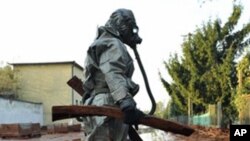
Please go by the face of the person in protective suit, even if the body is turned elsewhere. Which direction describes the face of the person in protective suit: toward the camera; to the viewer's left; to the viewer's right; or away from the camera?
to the viewer's right

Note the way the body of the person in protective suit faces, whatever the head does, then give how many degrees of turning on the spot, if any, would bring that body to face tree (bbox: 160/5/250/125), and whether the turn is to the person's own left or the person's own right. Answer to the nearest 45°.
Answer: approximately 90° to the person's own left

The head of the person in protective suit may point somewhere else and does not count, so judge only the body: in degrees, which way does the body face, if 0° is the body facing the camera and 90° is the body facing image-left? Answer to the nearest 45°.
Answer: approximately 270°
